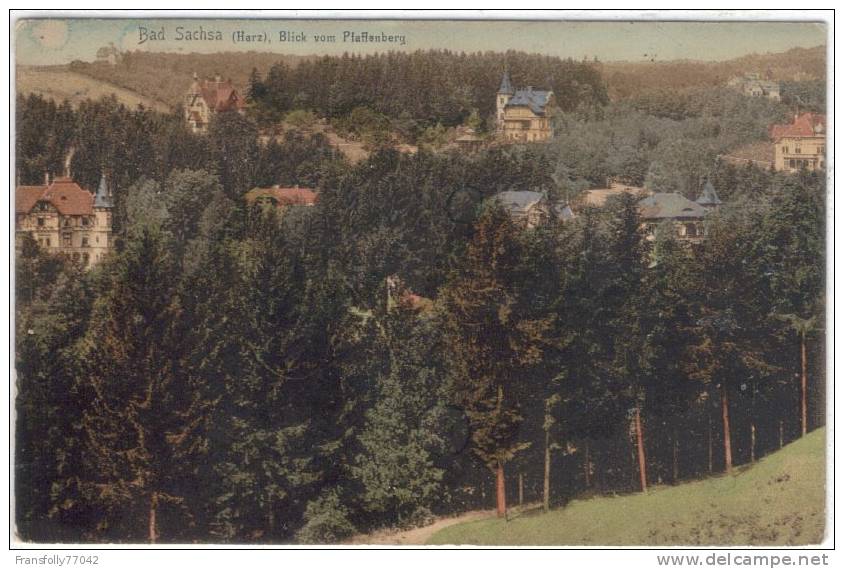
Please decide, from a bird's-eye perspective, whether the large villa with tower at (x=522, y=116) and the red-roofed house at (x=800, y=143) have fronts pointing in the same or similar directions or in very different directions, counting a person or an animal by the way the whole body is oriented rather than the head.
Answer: same or similar directions

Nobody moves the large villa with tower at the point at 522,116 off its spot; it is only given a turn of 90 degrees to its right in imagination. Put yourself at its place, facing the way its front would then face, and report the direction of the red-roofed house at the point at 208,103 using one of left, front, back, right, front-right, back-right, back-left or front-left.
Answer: front

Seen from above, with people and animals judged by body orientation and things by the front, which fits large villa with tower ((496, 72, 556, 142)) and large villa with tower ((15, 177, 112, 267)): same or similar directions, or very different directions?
same or similar directions

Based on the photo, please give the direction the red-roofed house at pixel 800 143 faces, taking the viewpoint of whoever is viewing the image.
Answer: facing the viewer

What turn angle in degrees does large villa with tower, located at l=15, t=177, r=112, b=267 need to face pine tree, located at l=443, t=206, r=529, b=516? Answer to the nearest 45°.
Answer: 0° — it already faces it

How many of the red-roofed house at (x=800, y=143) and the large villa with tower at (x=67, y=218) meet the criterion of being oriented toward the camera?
2

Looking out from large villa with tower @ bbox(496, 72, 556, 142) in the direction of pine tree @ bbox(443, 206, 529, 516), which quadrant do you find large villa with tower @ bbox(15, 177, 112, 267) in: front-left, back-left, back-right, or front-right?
front-right

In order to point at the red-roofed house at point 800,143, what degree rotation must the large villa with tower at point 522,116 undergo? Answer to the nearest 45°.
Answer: approximately 90° to its left

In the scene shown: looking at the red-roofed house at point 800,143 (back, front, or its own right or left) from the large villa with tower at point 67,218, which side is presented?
right

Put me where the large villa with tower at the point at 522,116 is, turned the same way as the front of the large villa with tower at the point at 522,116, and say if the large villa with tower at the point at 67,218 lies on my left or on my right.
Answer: on my right

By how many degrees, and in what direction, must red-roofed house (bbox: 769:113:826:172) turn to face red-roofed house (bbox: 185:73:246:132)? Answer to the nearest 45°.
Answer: approximately 90° to its right

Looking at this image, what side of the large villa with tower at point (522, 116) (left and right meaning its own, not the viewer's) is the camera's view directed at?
front

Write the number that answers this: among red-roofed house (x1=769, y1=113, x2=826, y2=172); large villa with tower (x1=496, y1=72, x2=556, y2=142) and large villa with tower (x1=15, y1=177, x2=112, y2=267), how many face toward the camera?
3
